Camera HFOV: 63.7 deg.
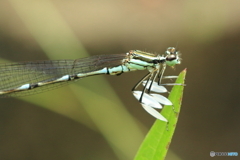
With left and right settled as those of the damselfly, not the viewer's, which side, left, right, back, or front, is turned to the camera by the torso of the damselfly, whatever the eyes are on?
right
